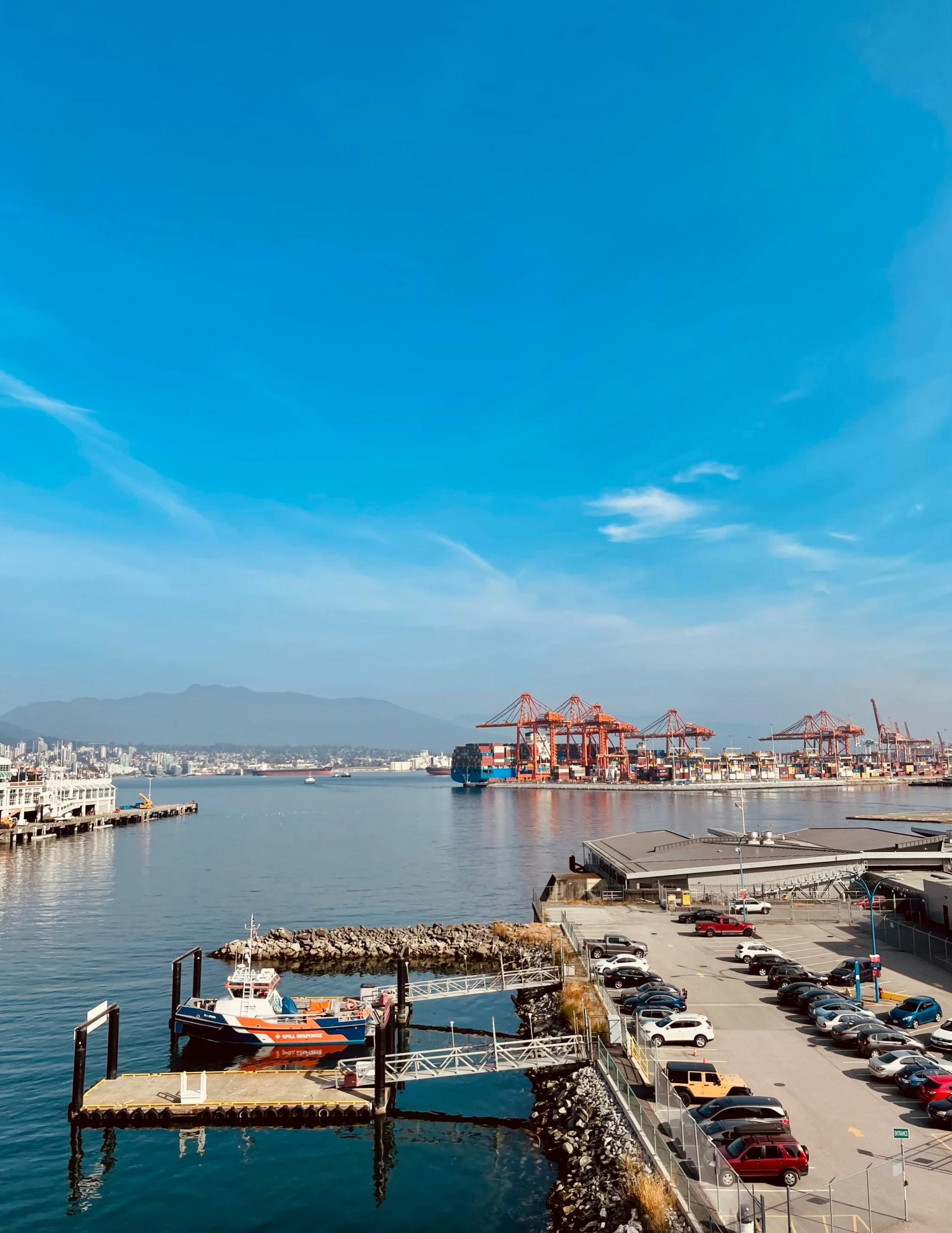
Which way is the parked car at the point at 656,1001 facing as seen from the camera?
to the viewer's left

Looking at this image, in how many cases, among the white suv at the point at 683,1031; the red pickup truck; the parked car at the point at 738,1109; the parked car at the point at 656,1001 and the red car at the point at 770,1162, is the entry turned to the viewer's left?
4

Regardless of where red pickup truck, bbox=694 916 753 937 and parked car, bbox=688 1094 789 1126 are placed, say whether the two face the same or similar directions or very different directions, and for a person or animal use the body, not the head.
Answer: very different directions

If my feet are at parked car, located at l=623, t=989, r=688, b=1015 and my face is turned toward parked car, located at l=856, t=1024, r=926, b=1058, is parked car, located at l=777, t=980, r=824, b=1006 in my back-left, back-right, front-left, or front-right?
front-left

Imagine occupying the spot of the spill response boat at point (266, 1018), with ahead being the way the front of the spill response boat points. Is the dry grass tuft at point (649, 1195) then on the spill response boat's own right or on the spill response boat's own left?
on the spill response boat's own left

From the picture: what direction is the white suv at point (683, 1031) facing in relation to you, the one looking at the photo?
facing to the left of the viewer

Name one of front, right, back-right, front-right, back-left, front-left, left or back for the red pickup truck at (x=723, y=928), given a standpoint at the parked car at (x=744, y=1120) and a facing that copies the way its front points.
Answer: right

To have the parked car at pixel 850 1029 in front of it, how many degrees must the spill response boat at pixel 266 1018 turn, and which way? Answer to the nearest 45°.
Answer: approximately 135° to its left

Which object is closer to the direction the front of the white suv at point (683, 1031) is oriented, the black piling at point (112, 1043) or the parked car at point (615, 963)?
the black piling

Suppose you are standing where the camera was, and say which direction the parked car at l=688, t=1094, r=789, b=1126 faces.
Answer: facing to the left of the viewer

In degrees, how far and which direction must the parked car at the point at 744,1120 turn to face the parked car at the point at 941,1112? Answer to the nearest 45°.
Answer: approximately 135° to its right

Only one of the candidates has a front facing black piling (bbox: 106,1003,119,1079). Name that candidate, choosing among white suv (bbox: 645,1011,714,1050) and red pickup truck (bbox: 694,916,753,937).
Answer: the white suv

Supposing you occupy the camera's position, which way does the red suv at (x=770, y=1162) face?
facing to the left of the viewer
